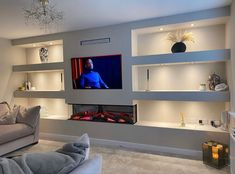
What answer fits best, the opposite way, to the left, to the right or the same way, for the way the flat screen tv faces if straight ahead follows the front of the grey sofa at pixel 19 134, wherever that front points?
to the right

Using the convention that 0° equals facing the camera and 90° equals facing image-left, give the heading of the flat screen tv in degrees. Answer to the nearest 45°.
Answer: approximately 45°

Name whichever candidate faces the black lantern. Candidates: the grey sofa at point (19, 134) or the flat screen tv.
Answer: the grey sofa

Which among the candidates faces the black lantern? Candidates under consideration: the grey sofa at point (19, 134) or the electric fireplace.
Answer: the grey sofa

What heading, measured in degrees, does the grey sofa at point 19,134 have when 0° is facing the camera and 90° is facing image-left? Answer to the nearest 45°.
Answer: approximately 315°

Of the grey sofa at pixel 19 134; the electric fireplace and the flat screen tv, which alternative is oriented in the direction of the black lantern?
the grey sofa

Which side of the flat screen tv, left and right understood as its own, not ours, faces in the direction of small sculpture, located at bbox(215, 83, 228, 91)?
left

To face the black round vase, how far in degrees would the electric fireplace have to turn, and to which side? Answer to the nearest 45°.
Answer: approximately 90° to its left

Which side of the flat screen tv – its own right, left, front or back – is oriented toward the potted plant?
left

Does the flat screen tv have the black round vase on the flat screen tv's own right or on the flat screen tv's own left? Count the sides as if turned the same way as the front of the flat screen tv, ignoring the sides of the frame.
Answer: on the flat screen tv's own left

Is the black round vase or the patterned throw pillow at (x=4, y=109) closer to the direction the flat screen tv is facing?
the patterned throw pillow

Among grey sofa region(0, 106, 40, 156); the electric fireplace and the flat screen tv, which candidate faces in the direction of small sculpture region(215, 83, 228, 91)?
the grey sofa
